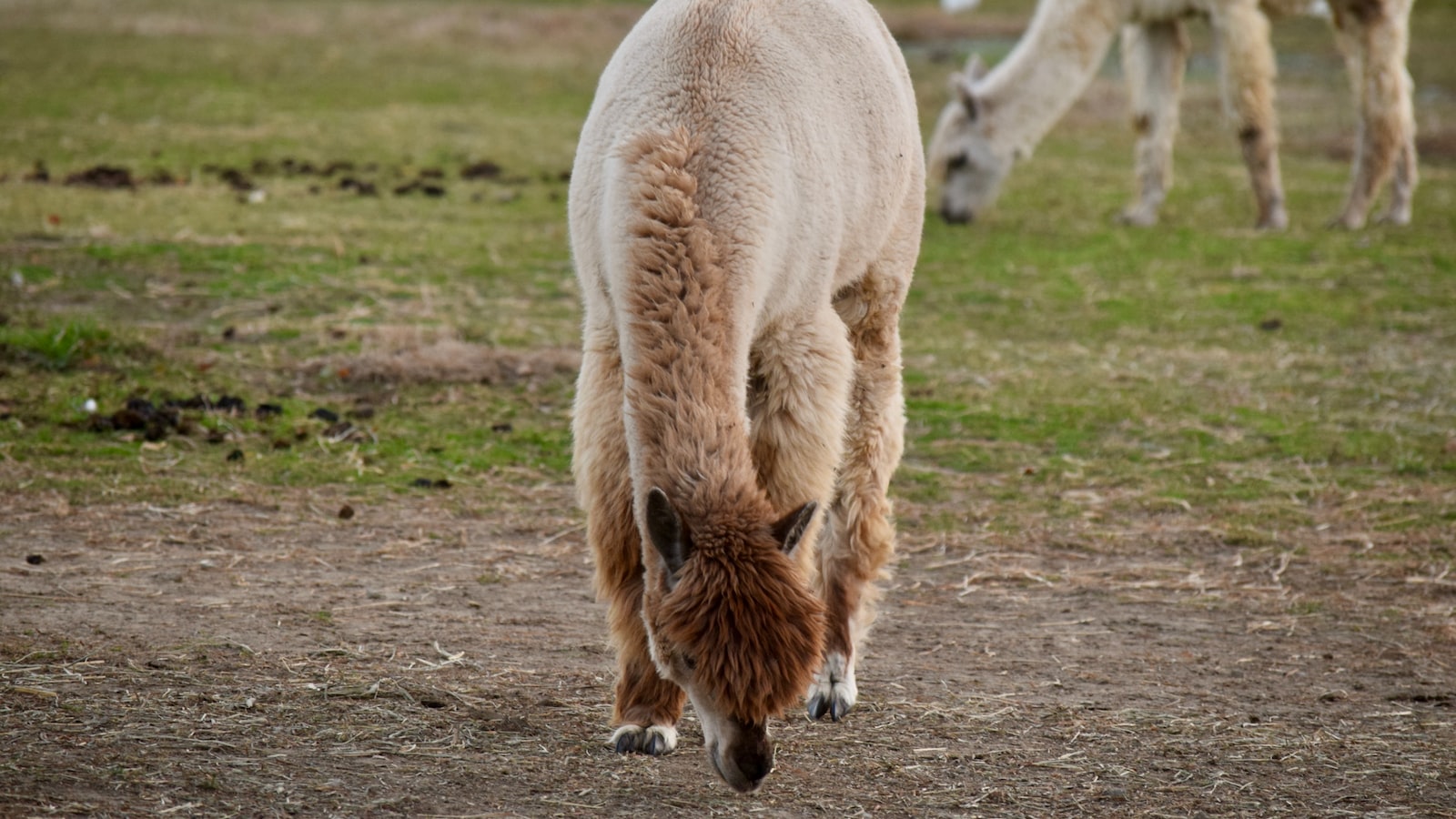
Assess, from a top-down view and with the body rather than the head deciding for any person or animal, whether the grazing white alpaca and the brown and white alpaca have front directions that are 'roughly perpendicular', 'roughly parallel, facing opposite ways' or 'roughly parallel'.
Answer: roughly perpendicular

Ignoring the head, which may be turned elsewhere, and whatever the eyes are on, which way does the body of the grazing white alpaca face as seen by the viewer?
to the viewer's left

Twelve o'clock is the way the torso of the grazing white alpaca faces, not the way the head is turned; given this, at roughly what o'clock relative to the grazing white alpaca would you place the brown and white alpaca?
The brown and white alpaca is roughly at 9 o'clock from the grazing white alpaca.

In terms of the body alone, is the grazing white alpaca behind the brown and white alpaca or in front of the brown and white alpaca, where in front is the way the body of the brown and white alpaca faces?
behind

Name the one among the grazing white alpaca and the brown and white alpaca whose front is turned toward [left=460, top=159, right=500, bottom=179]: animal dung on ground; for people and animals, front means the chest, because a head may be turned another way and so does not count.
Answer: the grazing white alpaca

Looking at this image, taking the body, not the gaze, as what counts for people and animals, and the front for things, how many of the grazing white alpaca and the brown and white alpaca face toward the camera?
1

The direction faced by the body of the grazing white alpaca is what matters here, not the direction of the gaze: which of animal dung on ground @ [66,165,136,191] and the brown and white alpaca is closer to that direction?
the animal dung on ground

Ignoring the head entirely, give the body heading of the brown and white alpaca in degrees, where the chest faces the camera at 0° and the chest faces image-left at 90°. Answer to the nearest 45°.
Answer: approximately 0°

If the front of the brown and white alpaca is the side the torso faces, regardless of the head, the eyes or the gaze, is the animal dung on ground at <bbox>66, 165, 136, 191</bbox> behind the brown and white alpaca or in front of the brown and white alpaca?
behind
